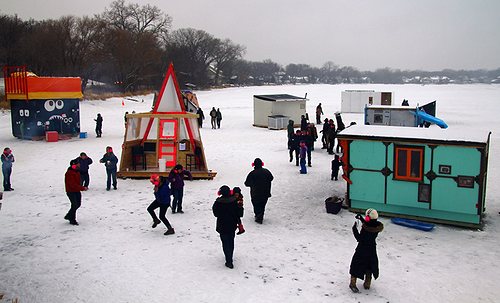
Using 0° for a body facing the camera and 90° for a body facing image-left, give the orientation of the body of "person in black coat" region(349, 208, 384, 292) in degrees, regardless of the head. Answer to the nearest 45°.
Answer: approximately 135°

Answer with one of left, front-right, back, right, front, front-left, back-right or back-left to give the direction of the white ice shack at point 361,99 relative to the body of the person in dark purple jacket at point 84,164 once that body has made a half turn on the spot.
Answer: front-right

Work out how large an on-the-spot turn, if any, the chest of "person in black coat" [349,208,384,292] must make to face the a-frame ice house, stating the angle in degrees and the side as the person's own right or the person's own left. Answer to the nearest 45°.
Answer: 0° — they already face it

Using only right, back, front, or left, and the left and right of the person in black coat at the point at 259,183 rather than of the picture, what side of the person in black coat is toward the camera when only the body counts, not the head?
back

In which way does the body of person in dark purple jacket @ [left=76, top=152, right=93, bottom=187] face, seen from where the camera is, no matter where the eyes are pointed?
toward the camera

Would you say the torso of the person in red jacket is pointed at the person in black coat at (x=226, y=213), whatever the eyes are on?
no

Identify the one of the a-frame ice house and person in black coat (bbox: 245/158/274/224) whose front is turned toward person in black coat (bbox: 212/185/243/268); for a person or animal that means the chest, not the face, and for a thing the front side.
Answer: the a-frame ice house

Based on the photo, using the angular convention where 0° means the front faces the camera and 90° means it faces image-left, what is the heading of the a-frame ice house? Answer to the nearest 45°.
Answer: approximately 0°
